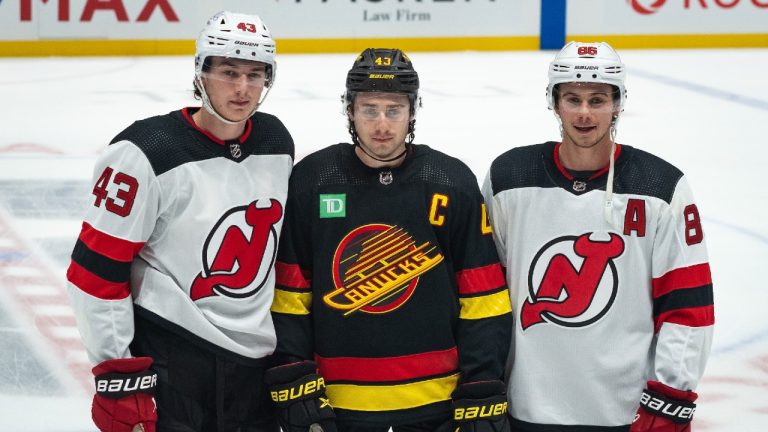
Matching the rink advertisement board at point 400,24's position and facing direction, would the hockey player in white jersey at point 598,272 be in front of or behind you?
in front

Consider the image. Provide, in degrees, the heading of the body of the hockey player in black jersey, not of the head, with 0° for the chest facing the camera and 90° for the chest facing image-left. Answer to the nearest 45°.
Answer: approximately 0°

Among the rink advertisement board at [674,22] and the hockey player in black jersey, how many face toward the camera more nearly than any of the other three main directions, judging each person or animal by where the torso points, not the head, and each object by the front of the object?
2

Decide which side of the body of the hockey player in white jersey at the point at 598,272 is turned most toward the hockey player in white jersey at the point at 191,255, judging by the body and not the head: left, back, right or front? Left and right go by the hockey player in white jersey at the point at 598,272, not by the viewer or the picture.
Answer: right

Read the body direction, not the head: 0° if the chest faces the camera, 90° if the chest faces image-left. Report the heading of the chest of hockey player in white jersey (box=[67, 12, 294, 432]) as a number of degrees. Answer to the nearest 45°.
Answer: approximately 315°

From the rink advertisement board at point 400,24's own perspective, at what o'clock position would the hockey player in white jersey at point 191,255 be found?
The hockey player in white jersey is roughly at 12 o'clock from the rink advertisement board.

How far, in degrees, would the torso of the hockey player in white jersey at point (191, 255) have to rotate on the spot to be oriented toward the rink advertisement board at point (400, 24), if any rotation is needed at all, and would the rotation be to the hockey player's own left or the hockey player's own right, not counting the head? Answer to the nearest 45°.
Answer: approximately 135° to the hockey player's own left
